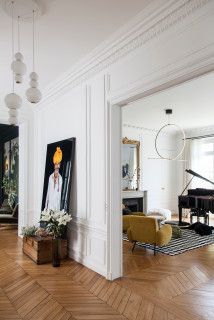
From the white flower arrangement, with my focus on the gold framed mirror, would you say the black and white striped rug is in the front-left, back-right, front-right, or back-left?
front-right

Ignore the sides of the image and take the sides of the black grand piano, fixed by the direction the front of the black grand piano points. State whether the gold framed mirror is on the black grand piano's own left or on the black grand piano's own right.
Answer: on the black grand piano's own left

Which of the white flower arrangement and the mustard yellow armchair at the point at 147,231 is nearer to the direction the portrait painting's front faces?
the white flower arrangement

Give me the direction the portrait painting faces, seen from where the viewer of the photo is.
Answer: facing the viewer and to the left of the viewer

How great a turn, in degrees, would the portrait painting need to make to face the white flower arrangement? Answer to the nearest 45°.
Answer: approximately 45° to its left
